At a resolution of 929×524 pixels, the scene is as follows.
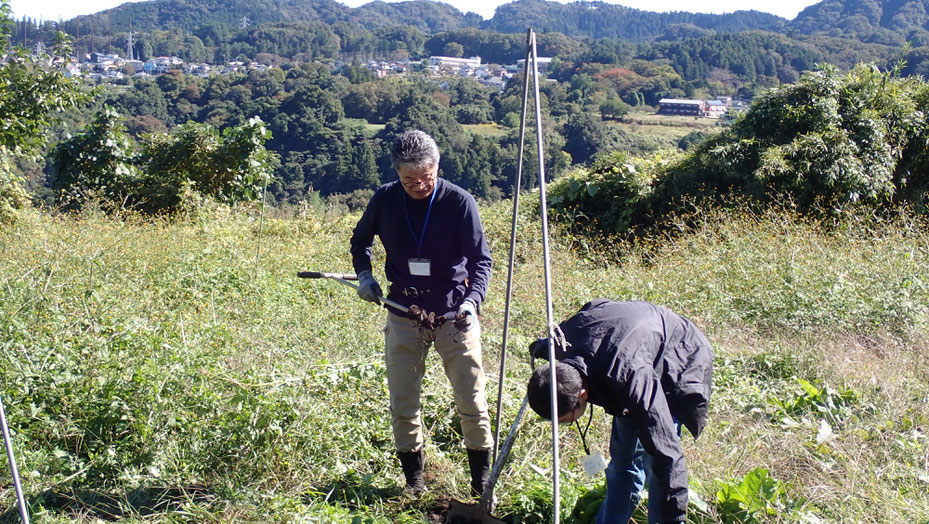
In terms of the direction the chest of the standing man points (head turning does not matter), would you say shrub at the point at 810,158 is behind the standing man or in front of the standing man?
behind

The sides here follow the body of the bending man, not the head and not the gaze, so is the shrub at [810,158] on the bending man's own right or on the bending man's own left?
on the bending man's own right

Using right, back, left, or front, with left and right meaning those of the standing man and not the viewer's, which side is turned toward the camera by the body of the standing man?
front

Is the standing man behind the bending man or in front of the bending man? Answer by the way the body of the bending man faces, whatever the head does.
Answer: in front

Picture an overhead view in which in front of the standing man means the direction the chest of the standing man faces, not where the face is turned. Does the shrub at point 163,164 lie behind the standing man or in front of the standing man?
behind

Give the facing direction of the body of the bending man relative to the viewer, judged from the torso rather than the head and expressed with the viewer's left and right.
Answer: facing to the left of the viewer

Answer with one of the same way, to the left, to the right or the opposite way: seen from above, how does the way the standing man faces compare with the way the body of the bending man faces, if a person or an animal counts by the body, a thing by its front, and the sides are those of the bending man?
to the left

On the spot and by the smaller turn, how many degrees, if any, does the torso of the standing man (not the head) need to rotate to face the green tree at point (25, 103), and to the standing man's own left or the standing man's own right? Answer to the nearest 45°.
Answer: approximately 135° to the standing man's own right

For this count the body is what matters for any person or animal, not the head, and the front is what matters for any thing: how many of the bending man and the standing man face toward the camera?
1

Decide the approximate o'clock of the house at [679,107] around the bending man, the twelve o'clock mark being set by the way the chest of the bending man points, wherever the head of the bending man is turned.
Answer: The house is roughly at 3 o'clock from the bending man.
